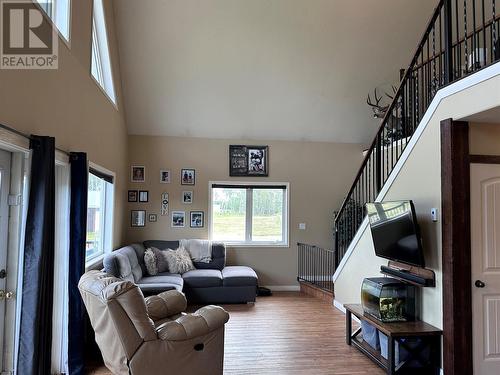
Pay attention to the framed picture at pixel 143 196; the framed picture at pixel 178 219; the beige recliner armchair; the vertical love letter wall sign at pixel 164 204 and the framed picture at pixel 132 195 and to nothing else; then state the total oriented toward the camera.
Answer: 4

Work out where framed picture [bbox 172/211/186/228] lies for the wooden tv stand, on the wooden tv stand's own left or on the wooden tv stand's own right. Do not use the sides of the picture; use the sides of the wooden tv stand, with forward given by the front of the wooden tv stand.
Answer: on the wooden tv stand's own right

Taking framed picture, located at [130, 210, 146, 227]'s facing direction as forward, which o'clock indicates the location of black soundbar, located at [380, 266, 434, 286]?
The black soundbar is roughly at 11 o'clock from the framed picture.

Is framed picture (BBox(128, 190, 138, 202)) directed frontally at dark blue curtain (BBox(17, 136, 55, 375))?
yes

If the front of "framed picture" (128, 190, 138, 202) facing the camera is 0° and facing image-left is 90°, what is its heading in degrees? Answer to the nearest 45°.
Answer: approximately 0°
